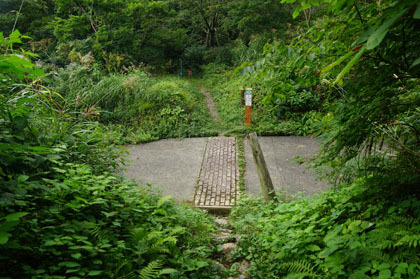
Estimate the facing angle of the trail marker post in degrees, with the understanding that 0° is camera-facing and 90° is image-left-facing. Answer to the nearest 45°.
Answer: approximately 0°

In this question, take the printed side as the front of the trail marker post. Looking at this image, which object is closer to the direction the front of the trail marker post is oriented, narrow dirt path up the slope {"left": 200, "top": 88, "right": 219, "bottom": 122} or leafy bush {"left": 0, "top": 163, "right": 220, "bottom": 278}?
the leafy bush

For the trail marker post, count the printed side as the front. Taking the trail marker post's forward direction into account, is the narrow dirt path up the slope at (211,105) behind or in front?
behind

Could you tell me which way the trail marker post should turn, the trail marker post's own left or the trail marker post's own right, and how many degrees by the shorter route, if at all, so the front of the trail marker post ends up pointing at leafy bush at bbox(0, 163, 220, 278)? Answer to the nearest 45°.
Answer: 0° — it already faces it
